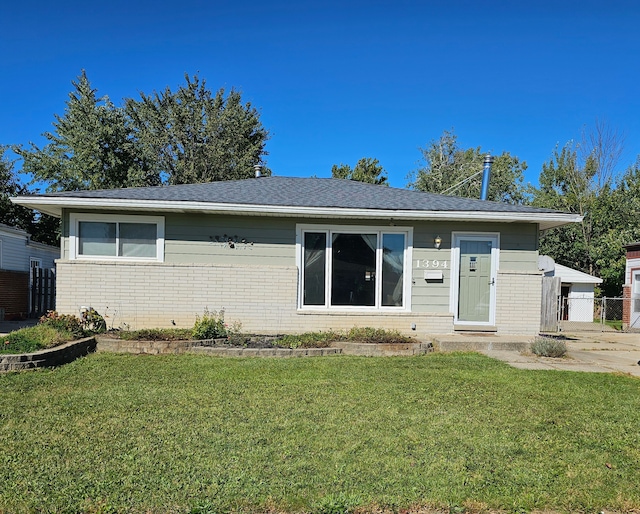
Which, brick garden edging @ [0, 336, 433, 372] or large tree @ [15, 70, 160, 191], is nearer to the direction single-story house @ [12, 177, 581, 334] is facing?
the brick garden edging

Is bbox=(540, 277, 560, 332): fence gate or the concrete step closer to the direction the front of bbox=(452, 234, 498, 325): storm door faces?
the concrete step

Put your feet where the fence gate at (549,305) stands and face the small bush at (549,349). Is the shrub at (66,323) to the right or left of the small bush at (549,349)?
right

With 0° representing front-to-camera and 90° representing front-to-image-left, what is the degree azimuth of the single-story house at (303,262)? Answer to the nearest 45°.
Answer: approximately 0°
